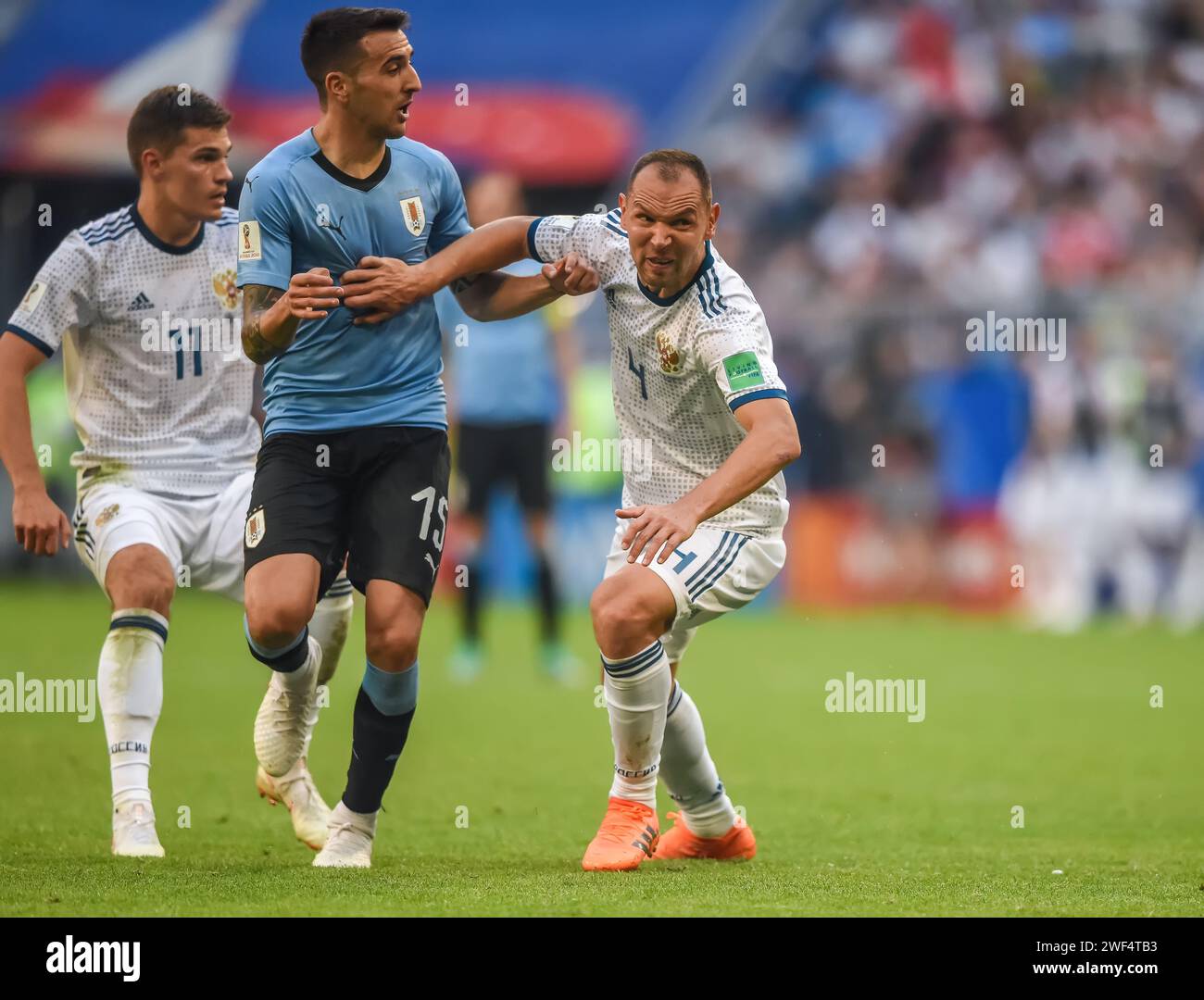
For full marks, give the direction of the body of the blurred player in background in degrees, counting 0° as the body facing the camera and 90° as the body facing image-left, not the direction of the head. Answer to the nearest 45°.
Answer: approximately 0°

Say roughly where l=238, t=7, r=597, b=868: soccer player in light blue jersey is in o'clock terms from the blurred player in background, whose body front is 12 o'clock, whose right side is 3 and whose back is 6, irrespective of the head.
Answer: The soccer player in light blue jersey is roughly at 12 o'clock from the blurred player in background.

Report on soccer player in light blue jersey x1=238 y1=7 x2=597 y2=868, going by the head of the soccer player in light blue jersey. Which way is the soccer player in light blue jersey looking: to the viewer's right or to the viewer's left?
to the viewer's right
